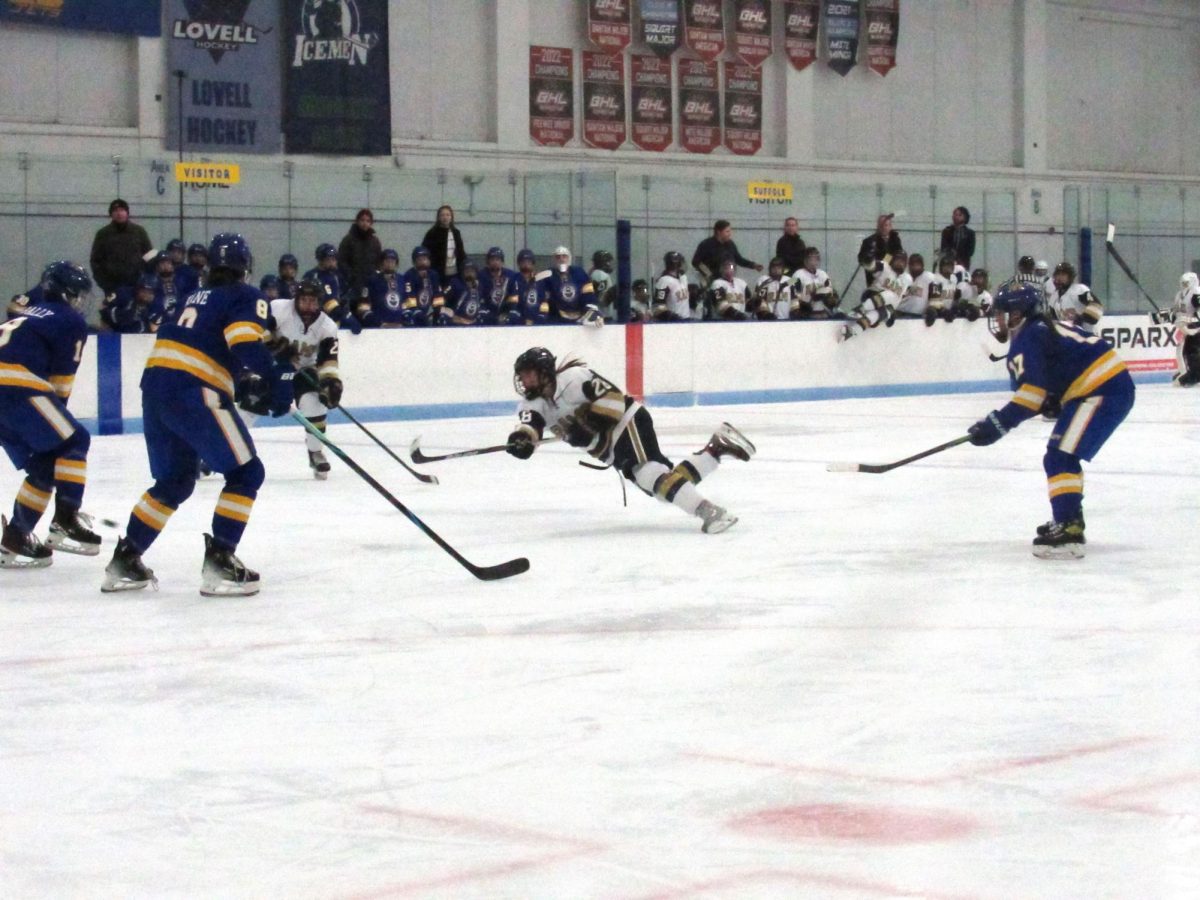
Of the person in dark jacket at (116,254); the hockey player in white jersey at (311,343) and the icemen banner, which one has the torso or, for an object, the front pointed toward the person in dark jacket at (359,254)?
the icemen banner

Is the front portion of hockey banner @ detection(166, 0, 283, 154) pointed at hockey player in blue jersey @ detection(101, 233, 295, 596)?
yes

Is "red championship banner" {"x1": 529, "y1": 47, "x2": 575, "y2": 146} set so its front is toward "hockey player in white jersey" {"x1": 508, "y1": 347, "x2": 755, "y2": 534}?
yes

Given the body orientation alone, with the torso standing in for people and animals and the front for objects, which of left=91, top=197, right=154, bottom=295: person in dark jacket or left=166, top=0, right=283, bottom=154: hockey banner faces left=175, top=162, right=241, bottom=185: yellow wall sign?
the hockey banner

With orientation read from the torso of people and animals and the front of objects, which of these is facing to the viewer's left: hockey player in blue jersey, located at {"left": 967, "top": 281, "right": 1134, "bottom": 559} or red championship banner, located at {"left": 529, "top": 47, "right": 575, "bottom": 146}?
the hockey player in blue jersey

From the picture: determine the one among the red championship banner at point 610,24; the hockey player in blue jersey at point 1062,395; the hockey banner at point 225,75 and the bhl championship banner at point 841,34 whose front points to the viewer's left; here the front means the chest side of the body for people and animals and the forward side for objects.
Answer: the hockey player in blue jersey
